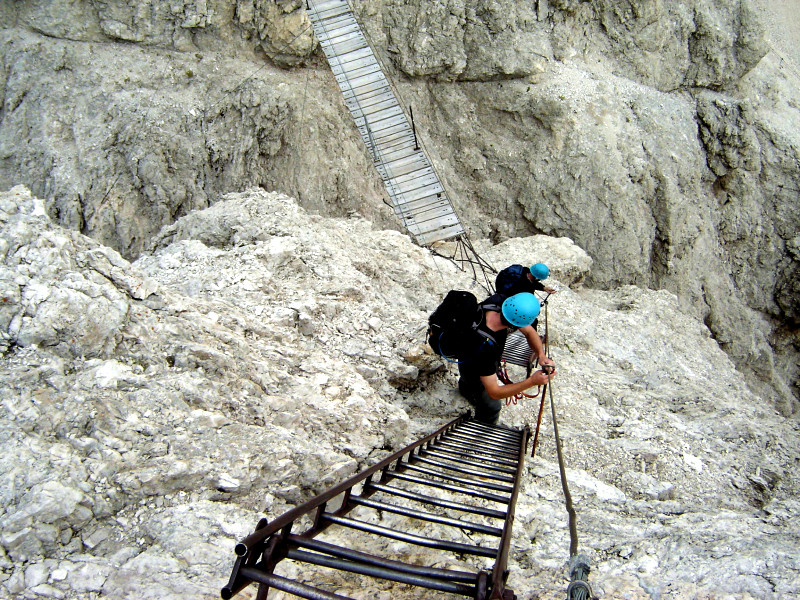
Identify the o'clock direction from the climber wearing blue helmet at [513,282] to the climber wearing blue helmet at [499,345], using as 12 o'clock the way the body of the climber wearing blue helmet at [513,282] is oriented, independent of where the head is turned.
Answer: the climber wearing blue helmet at [499,345] is roughly at 3 o'clock from the climber wearing blue helmet at [513,282].

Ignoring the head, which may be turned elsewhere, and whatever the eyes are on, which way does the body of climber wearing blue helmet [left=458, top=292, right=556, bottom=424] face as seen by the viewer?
to the viewer's right

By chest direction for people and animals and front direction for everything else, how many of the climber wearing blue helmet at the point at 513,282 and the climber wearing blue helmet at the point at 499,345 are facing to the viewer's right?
2

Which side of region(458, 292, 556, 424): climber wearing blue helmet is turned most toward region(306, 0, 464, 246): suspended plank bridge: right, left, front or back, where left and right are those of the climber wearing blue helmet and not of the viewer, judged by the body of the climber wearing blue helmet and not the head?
left

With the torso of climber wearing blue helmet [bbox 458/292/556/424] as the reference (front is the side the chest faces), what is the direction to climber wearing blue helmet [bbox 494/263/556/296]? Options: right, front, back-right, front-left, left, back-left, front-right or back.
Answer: left

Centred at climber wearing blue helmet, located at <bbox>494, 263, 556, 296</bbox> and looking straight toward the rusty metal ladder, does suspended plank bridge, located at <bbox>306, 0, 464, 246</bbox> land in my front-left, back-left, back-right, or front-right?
back-right

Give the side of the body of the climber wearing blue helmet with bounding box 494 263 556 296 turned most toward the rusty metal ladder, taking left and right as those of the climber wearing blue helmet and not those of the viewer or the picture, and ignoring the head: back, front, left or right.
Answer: right

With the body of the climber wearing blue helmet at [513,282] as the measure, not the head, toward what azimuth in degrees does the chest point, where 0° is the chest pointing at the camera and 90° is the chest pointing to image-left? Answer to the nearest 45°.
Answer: approximately 270°
